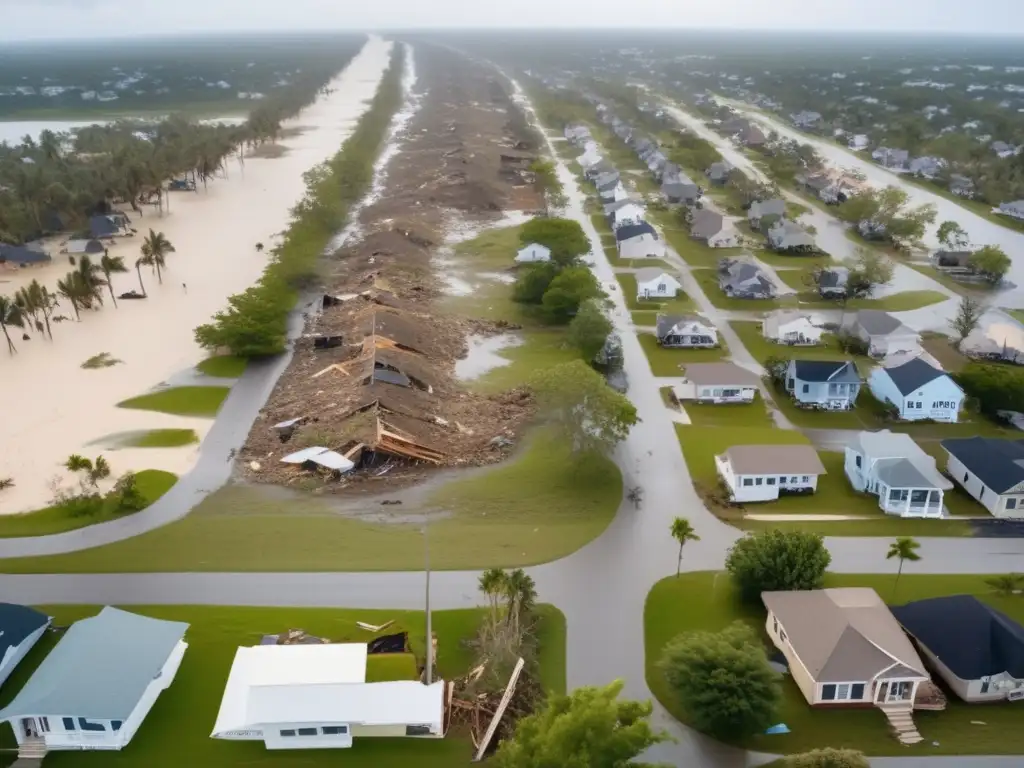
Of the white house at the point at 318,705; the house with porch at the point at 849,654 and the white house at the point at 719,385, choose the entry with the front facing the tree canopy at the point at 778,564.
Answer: the white house at the point at 719,385

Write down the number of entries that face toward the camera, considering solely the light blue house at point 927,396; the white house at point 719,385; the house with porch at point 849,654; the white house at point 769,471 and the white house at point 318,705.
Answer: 5

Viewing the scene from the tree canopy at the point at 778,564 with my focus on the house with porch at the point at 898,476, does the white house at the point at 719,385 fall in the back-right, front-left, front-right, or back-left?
front-left

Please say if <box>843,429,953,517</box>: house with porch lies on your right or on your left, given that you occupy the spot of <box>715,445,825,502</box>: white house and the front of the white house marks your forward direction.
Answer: on your left

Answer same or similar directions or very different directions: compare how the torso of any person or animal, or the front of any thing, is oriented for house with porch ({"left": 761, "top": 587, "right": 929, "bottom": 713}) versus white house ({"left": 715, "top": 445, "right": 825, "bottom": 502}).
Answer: same or similar directions

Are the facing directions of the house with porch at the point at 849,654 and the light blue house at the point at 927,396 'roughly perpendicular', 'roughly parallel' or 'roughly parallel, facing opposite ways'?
roughly parallel

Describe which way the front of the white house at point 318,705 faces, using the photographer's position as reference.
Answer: facing the viewer

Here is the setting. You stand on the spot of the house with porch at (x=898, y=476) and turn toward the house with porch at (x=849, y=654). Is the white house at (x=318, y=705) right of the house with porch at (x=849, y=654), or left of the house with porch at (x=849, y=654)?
right

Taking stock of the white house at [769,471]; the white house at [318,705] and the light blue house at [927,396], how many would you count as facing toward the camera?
3

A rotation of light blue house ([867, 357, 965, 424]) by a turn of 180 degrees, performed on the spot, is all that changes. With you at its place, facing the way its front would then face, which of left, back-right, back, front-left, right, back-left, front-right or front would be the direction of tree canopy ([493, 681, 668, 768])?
back

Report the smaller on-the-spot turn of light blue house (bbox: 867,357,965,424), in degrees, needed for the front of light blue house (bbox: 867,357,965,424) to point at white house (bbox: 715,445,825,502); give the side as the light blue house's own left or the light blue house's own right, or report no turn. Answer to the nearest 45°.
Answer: approximately 45° to the light blue house's own right

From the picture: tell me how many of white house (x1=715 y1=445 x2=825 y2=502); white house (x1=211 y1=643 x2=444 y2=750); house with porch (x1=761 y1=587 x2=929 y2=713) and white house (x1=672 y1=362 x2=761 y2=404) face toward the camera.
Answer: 4

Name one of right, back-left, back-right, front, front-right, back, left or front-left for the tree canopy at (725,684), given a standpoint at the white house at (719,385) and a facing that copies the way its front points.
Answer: front

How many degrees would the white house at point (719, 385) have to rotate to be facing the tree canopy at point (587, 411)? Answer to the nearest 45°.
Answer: approximately 45° to its right

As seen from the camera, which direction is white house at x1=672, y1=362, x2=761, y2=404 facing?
toward the camera

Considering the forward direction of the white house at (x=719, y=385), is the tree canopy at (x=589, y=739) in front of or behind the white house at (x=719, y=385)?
in front

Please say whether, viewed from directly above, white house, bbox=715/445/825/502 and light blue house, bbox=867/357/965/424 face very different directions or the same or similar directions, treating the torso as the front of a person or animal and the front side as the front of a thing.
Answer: same or similar directions

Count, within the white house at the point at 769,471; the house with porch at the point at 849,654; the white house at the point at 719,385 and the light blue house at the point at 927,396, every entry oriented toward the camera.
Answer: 4

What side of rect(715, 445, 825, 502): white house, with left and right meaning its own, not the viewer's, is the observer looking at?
front
